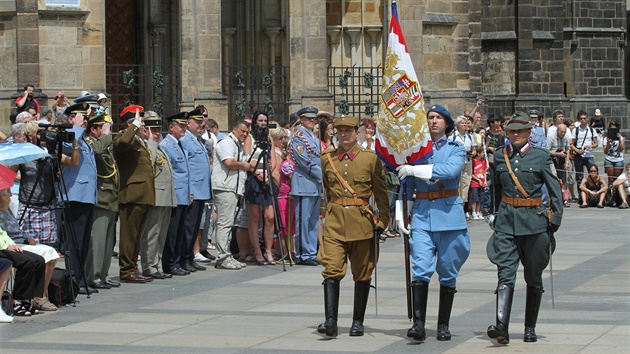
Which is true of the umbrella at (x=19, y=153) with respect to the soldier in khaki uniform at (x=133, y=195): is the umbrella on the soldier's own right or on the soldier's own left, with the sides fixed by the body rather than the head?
on the soldier's own right

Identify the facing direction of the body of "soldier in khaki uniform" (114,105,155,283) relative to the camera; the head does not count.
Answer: to the viewer's right

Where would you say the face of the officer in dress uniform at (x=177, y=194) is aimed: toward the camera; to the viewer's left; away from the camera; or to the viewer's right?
to the viewer's right

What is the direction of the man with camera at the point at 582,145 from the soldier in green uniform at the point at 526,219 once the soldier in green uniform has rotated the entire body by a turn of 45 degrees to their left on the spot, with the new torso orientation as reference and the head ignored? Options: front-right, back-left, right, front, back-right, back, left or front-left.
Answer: back-left

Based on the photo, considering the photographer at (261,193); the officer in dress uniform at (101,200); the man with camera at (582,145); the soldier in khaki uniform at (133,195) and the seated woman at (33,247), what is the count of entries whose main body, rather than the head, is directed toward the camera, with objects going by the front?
2

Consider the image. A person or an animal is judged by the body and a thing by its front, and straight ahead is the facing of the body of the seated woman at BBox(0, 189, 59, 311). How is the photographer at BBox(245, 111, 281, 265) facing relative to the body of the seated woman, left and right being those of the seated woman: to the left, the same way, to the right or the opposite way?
to the right

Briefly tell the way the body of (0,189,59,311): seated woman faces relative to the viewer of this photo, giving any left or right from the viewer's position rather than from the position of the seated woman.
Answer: facing to the right of the viewer

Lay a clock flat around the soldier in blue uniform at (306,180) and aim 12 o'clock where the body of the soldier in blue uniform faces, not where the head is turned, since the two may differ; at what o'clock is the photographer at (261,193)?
The photographer is roughly at 4 o'clock from the soldier in blue uniform.

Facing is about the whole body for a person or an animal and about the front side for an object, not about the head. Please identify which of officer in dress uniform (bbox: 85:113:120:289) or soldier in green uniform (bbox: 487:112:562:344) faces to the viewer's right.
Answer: the officer in dress uniform

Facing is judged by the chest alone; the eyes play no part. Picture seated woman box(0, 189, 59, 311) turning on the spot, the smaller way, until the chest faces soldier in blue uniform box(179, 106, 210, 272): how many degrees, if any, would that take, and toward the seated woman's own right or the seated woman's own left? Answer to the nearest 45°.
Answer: approximately 45° to the seated woman's own left

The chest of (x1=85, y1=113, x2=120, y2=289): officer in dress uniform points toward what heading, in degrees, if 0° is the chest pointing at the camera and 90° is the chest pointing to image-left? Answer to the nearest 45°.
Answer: approximately 270°
